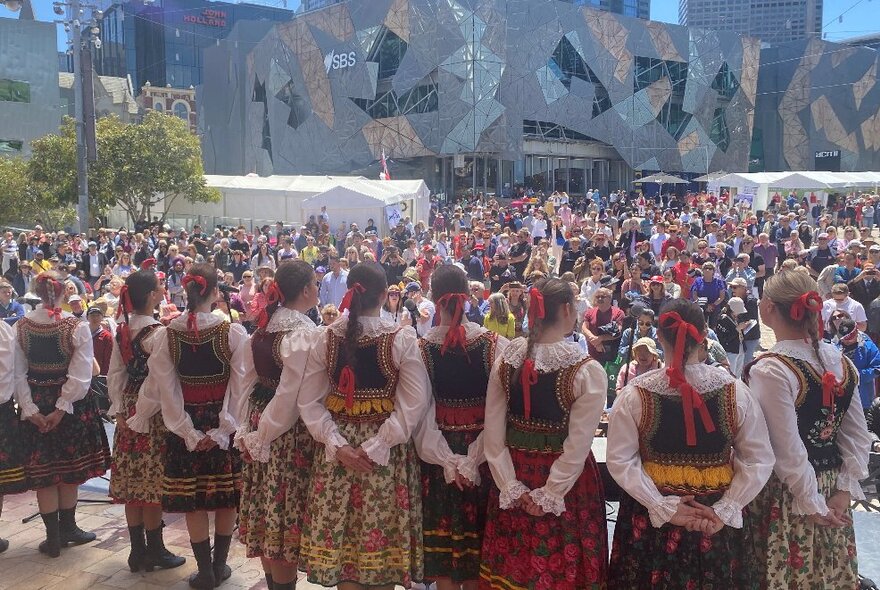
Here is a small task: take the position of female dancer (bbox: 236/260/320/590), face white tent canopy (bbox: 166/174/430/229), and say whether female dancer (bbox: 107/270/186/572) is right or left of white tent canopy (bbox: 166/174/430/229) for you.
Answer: left

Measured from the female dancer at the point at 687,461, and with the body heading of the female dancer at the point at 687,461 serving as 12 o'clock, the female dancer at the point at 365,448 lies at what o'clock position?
the female dancer at the point at 365,448 is roughly at 9 o'clock from the female dancer at the point at 687,461.

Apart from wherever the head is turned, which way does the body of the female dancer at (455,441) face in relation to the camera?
away from the camera

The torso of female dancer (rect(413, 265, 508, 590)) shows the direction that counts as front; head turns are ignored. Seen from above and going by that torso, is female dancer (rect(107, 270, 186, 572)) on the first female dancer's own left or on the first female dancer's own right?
on the first female dancer's own left

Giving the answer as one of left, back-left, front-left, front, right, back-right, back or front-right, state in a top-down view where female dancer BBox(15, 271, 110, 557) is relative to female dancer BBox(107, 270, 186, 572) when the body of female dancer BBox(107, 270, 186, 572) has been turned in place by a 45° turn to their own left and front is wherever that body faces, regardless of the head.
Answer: front-left

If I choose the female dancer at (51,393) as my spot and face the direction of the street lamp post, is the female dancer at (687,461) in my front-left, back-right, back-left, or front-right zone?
back-right

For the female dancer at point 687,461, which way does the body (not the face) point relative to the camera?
away from the camera

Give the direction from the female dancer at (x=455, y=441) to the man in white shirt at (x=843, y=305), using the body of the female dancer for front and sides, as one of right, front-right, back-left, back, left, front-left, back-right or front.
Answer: front-right

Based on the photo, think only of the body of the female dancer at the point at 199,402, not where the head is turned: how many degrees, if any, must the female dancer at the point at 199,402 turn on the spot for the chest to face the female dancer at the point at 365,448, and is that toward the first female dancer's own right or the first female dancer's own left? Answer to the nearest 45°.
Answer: approximately 135° to the first female dancer's own right

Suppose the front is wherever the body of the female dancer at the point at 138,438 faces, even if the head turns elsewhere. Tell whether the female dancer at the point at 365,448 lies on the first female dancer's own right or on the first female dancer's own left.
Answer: on the first female dancer's own right

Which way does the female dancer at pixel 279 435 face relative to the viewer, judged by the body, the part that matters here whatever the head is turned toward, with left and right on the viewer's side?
facing away from the viewer and to the right of the viewer

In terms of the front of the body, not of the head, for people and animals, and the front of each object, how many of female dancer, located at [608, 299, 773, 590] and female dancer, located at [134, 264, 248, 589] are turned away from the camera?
2

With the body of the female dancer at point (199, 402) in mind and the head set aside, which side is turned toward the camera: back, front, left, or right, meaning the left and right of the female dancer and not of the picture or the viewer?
back

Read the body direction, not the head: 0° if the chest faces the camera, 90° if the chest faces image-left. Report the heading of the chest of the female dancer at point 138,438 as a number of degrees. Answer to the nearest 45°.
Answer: approximately 225°

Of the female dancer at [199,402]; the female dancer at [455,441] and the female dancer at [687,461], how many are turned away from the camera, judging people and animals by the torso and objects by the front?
3
